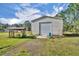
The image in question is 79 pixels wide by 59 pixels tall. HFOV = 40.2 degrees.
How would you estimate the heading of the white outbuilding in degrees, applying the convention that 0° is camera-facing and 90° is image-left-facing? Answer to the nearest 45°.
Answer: approximately 0°
